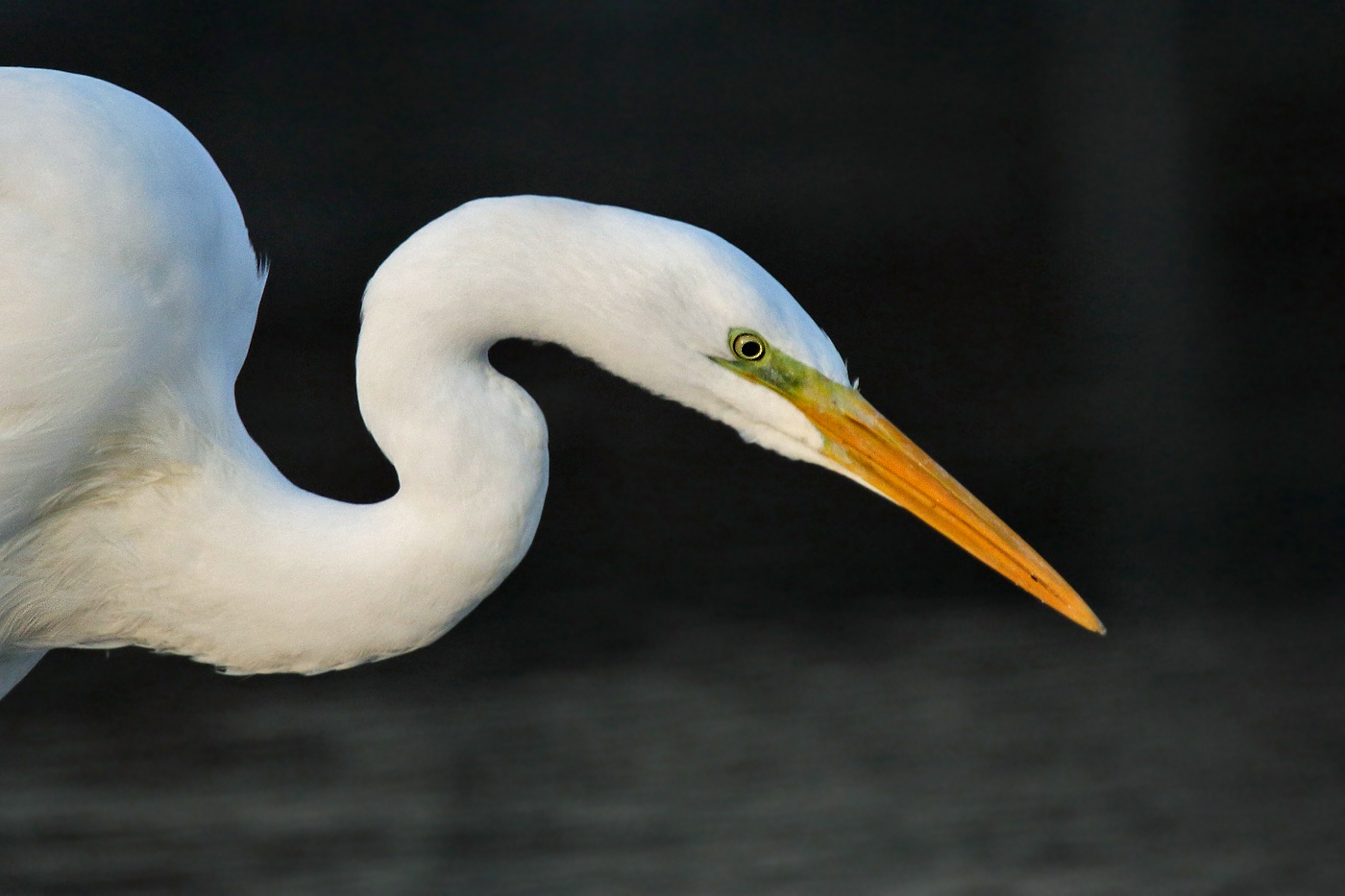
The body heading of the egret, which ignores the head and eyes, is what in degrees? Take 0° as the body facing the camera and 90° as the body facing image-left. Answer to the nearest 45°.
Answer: approximately 270°
